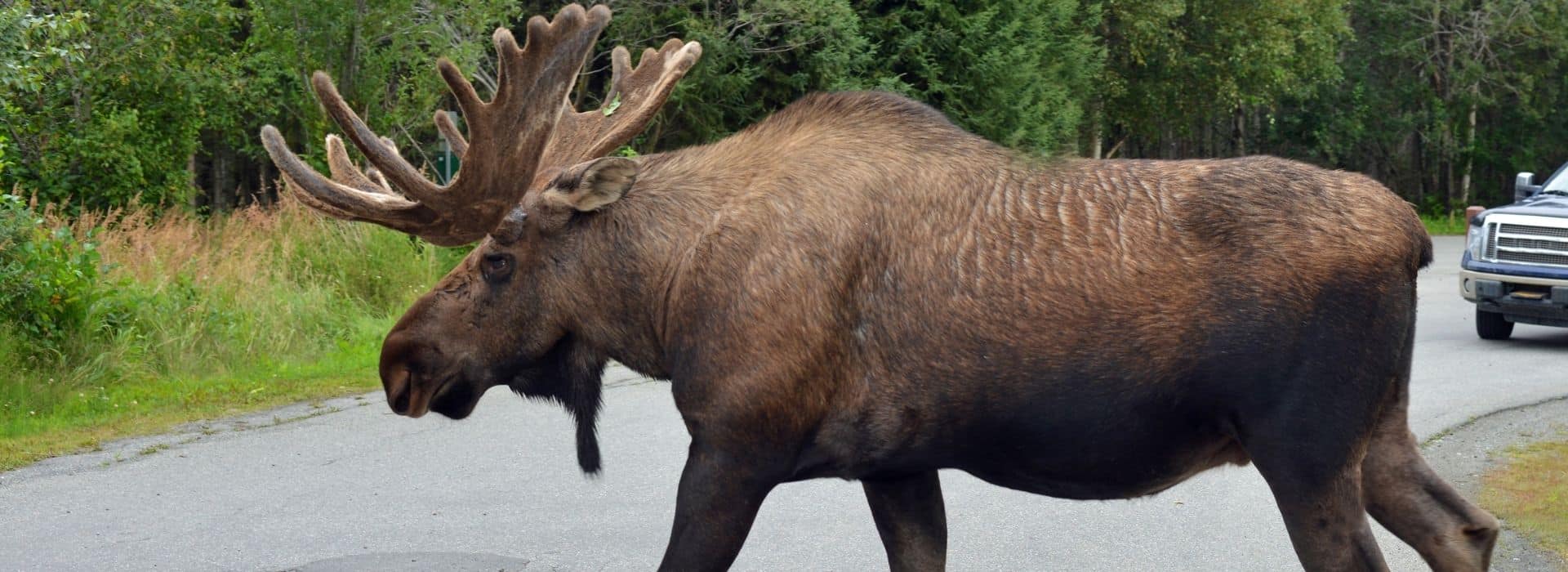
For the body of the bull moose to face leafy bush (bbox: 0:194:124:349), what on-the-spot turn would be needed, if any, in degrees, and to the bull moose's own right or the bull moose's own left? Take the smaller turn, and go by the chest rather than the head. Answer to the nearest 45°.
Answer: approximately 45° to the bull moose's own right

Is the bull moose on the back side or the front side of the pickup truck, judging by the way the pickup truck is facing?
on the front side

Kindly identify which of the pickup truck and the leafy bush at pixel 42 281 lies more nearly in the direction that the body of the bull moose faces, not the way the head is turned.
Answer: the leafy bush

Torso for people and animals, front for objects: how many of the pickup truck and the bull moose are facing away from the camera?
0

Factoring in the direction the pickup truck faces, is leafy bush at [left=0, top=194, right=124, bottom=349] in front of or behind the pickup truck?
in front

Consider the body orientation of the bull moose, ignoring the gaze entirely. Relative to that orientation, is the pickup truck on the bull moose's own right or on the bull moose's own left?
on the bull moose's own right

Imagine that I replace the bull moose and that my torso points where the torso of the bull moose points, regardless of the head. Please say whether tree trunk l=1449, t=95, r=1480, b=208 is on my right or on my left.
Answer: on my right

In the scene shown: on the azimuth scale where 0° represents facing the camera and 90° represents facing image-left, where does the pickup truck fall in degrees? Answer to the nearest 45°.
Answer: approximately 45°

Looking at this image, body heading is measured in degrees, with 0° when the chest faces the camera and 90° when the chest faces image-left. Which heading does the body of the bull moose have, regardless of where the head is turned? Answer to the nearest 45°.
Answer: approximately 90°
